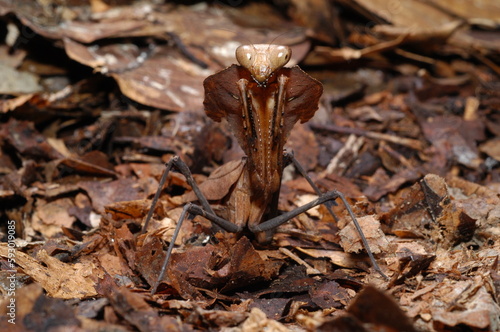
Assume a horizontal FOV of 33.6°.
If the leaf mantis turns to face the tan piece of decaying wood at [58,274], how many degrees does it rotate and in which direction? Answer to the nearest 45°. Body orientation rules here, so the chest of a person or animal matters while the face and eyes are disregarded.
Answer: approximately 45° to its right

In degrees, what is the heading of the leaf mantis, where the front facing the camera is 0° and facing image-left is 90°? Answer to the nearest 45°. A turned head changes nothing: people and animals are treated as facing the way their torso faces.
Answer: approximately 0°
